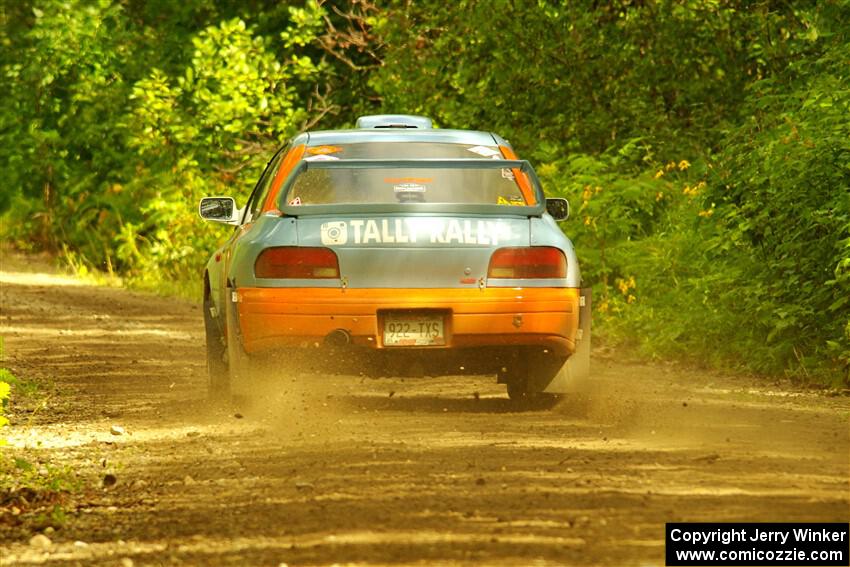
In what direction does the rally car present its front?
away from the camera

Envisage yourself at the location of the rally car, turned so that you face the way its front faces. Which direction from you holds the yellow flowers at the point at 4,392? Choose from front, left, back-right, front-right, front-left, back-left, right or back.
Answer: left
